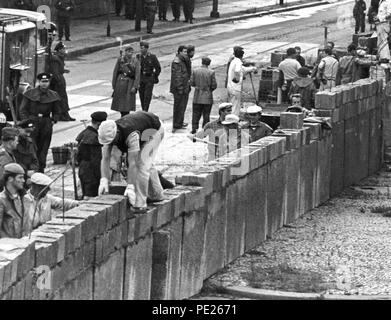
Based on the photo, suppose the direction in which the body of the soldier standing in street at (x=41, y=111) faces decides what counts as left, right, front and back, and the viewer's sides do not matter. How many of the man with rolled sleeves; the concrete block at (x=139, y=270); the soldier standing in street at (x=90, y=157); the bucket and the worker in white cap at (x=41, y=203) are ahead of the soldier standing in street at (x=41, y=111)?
4

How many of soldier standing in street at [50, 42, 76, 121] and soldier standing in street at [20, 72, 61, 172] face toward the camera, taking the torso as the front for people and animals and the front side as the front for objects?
1

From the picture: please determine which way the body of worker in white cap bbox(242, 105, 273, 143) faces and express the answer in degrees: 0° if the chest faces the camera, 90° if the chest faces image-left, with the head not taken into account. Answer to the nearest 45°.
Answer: approximately 45°

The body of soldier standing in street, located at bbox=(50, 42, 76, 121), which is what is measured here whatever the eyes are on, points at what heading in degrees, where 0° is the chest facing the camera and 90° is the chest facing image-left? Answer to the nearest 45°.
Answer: approximately 270°

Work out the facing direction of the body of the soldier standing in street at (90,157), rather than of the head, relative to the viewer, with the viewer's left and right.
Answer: facing away from the viewer and to the right of the viewer
